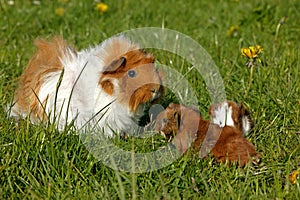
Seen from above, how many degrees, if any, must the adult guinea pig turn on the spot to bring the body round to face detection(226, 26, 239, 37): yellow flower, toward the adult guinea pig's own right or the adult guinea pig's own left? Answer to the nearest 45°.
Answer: approximately 45° to the adult guinea pig's own left

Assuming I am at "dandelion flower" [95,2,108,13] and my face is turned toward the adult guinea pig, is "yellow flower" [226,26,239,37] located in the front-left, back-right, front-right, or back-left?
front-left

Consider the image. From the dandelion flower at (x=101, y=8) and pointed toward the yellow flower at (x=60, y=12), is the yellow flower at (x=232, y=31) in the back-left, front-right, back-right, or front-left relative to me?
back-left

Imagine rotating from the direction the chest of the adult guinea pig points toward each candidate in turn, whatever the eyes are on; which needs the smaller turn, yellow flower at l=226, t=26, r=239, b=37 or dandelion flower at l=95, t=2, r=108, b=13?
the yellow flower

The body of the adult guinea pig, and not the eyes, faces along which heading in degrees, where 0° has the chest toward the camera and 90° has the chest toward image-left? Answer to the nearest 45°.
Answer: approximately 270°

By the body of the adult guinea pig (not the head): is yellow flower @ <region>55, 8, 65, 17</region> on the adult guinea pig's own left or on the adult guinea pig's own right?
on the adult guinea pig's own left

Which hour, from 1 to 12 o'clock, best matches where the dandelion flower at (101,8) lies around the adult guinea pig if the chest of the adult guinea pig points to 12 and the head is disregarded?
The dandelion flower is roughly at 9 o'clock from the adult guinea pig.
